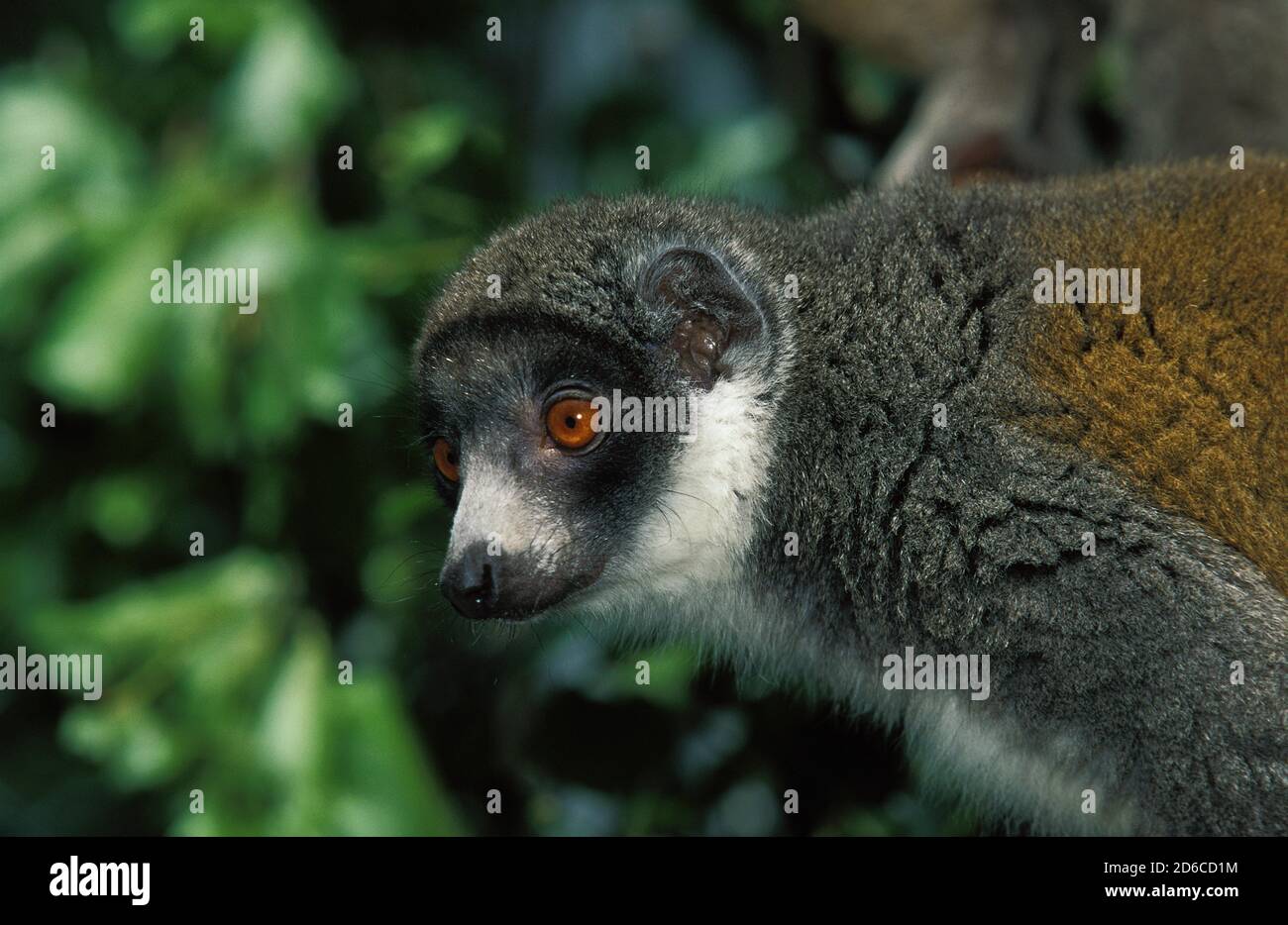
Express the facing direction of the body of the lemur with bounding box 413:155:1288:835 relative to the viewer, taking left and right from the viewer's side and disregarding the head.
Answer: facing to the left of the viewer
